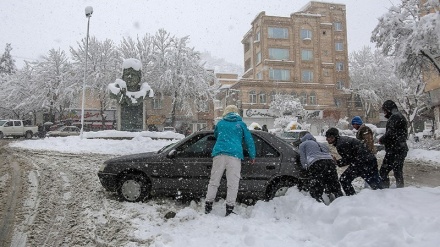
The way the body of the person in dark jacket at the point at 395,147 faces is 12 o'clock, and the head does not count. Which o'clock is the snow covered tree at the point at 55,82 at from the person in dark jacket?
The snow covered tree is roughly at 1 o'clock from the person in dark jacket.

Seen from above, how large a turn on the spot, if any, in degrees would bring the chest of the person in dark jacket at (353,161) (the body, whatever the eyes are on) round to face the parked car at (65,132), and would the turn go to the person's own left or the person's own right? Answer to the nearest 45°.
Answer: approximately 45° to the person's own right

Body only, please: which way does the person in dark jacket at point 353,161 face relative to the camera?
to the viewer's left

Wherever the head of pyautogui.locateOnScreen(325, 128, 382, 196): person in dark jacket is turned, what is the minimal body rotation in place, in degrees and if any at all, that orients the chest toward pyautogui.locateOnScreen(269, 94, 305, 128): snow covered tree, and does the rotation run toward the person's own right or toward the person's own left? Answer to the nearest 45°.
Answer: approximately 90° to the person's own right

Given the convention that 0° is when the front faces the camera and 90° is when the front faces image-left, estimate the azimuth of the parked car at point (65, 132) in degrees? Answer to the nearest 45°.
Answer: approximately 90°

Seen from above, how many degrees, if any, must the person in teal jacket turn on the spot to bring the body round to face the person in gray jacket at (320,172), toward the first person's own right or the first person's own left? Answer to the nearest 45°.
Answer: approximately 90° to the first person's own right

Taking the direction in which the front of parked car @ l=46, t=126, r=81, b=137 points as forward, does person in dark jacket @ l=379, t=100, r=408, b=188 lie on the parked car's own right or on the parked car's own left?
on the parked car's own left

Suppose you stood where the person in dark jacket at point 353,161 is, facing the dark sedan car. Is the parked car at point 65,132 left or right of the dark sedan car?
right

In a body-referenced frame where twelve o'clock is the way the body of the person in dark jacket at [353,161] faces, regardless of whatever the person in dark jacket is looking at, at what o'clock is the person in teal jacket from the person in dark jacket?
The person in teal jacket is roughly at 11 o'clock from the person in dark jacket.

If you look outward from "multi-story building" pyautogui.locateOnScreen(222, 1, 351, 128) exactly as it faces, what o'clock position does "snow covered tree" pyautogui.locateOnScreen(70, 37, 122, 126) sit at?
The snow covered tree is roughly at 2 o'clock from the multi-story building.

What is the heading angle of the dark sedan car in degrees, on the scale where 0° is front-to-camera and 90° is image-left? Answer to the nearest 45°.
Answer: approximately 90°
